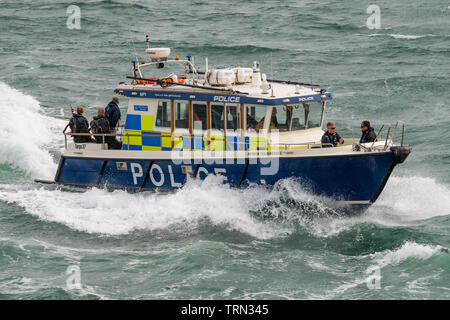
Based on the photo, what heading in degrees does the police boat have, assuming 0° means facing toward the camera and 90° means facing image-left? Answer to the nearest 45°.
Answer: approximately 315°
